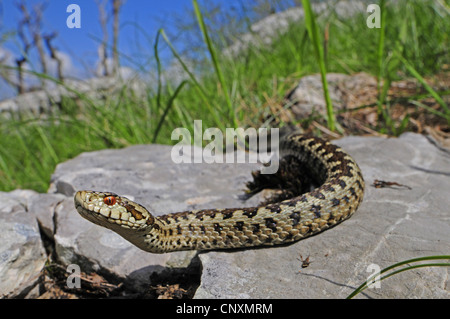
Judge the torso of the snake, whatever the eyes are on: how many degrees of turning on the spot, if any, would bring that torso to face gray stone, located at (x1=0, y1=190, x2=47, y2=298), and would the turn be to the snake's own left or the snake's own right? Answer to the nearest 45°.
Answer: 0° — it already faces it

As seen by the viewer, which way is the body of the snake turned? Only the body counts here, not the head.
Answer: to the viewer's left
